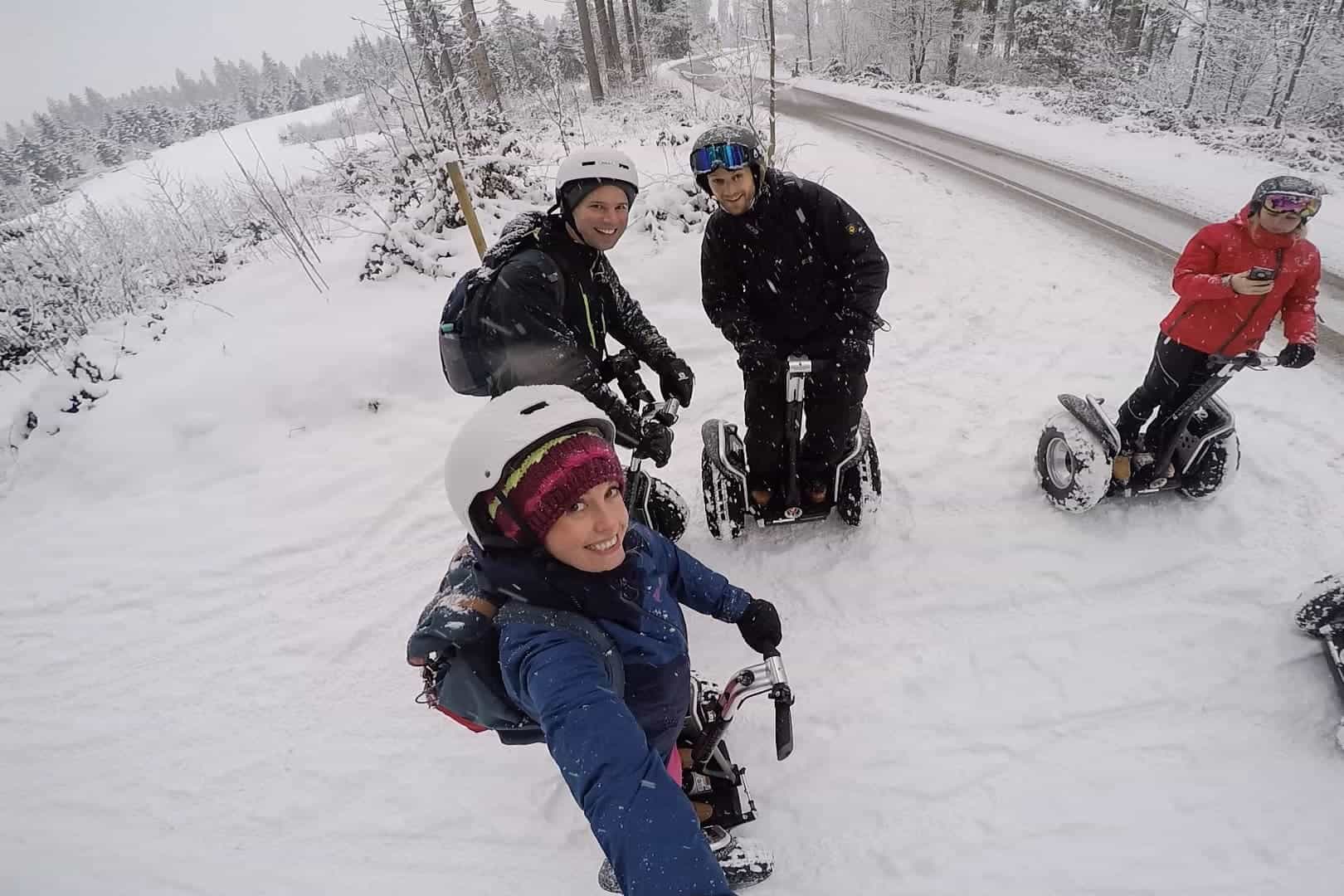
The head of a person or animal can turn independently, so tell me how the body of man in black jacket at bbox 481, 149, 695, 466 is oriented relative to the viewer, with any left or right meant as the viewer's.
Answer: facing the viewer and to the right of the viewer

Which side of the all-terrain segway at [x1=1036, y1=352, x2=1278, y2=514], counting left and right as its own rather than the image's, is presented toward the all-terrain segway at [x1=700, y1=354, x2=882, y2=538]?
right

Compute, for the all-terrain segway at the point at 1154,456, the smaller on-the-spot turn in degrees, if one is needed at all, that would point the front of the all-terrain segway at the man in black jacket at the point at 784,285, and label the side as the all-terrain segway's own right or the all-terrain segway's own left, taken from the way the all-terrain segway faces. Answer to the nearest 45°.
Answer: approximately 90° to the all-terrain segway's own right

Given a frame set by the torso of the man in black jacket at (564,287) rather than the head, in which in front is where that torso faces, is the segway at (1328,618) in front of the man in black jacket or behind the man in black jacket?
in front

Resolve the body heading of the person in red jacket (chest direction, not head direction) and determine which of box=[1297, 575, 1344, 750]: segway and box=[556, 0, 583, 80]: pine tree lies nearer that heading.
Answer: the segway

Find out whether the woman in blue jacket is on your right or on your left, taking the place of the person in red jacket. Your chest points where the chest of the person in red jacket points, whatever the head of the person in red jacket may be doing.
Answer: on your right

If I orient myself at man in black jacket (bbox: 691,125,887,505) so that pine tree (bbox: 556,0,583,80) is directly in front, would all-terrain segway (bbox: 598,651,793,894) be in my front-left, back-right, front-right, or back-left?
back-left

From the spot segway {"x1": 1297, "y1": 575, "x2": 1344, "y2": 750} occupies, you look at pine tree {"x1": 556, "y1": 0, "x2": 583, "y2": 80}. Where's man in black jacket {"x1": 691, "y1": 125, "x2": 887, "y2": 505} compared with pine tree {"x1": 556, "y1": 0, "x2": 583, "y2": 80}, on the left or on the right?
left

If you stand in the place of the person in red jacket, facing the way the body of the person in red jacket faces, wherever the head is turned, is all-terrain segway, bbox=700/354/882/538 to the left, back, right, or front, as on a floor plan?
right

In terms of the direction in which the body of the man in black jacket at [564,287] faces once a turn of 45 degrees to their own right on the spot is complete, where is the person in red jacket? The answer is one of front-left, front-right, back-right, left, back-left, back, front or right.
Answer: left
